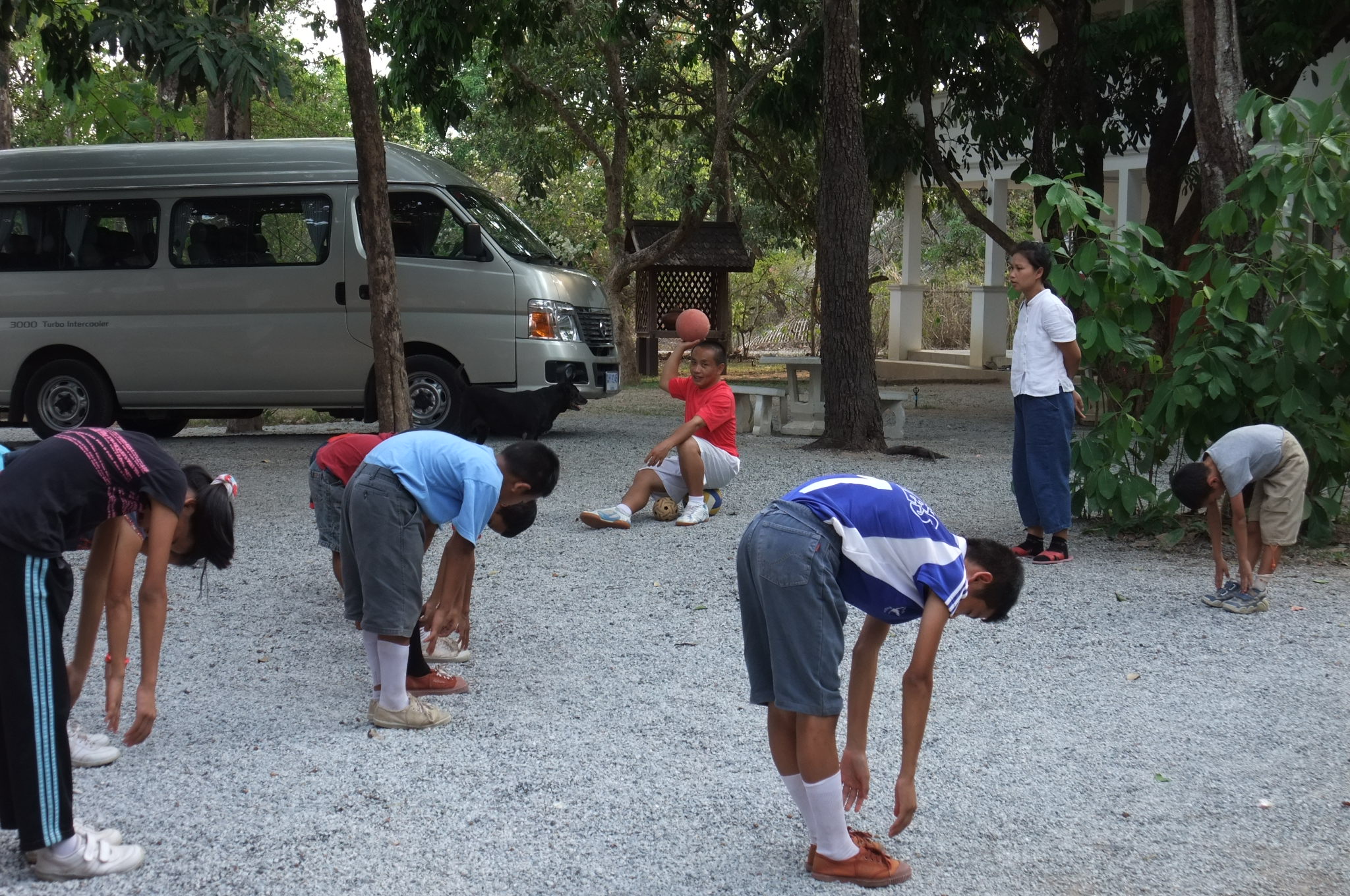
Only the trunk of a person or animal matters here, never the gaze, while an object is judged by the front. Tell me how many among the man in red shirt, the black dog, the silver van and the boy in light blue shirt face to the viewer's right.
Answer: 3

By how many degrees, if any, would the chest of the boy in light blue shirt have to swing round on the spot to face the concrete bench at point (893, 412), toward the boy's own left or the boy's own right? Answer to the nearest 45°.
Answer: approximately 45° to the boy's own left

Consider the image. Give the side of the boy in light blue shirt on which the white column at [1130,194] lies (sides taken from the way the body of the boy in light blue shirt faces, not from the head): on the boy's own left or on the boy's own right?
on the boy's own left

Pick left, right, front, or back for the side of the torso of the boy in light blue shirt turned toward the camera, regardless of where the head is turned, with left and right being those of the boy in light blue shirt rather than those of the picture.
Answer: right

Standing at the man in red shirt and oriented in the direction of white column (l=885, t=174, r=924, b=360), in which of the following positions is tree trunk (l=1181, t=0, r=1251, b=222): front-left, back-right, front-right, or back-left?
front-right

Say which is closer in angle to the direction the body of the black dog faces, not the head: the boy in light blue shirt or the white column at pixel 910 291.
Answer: the white column

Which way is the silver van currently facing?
to the viewer's right

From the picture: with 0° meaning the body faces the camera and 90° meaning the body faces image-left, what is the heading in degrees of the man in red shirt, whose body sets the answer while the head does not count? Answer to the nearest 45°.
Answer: approximately 45°

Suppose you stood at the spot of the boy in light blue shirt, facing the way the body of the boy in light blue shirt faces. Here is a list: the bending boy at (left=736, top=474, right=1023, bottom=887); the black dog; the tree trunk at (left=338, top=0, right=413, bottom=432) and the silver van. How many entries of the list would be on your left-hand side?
3

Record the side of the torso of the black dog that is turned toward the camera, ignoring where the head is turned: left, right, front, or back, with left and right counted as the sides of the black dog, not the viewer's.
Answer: right

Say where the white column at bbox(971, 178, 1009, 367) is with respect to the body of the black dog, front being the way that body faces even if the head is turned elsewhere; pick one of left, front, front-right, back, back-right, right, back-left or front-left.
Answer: front-left

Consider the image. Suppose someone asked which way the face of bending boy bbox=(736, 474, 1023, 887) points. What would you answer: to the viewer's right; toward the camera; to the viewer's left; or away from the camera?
to the viewer's right

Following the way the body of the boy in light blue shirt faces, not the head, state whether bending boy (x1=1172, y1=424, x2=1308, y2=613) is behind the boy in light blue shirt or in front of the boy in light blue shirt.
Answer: in front

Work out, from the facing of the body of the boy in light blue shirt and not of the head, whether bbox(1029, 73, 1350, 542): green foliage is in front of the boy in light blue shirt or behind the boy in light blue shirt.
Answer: in front

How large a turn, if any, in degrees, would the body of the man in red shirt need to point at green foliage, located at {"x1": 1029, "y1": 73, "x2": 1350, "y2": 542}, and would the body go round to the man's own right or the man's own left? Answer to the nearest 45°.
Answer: approximately 135° to the man's own left

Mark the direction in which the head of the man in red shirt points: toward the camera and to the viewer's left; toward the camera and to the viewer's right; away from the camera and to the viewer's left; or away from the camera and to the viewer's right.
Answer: toward the camera and to the viewer's left

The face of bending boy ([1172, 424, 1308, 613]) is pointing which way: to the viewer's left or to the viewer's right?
to the viewer's left

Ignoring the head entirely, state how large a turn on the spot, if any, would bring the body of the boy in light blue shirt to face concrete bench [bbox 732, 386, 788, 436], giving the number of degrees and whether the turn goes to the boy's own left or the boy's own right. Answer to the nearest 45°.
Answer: approximately 90° to the boy's own left

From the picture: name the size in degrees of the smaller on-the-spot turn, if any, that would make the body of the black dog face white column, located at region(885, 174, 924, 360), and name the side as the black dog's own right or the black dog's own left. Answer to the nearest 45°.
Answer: approximately 45° to the black dog's own left

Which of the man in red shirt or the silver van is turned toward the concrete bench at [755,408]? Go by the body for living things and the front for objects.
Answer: the silver van

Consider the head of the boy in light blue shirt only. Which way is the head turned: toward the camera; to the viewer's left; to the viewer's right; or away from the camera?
to the viewer's right
